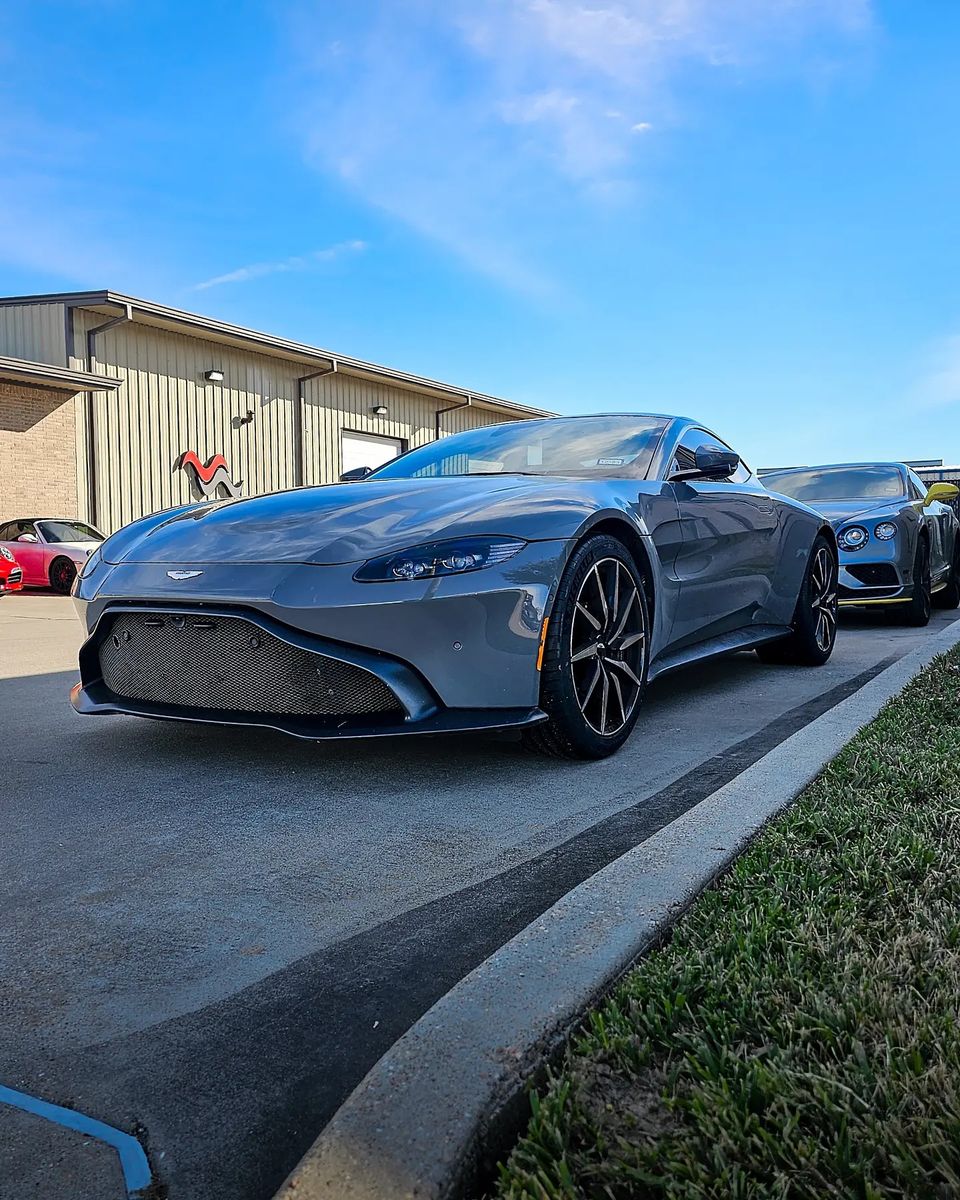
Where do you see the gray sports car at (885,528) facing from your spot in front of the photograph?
facing the viewer and to the left of the viewer

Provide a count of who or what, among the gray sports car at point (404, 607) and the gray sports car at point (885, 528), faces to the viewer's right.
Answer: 0

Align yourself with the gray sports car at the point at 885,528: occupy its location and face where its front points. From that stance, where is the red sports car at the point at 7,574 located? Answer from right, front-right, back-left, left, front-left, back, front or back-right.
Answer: front-right

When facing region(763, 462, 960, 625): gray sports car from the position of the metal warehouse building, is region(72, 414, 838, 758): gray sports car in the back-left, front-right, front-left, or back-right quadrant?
front-right

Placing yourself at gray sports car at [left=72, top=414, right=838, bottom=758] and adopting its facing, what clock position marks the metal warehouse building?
The metal warehouse building is roughly at 4 o'clock from the gray sports car.

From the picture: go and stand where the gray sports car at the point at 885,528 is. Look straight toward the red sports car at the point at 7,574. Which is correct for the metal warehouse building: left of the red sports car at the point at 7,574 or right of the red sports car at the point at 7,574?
right

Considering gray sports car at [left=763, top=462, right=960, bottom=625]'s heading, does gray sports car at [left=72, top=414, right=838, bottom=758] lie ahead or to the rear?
ahead

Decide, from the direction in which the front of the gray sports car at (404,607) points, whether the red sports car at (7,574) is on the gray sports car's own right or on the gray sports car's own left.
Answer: on the gray sports car's own right

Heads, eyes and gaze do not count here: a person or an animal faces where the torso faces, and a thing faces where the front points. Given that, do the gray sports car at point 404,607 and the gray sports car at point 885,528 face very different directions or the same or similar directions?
same or similar directions

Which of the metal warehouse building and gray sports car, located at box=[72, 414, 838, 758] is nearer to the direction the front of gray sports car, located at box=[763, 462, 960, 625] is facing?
the gray sports car
